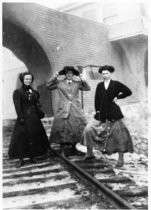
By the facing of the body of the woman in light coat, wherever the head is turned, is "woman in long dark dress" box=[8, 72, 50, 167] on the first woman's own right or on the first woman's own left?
on the first woman's own right

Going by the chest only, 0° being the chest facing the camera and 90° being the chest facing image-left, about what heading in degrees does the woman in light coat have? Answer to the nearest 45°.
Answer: approximately 0°

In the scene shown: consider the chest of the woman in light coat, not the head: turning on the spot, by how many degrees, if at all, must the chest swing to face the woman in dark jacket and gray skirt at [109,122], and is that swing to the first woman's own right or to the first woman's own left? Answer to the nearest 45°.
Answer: approximately 45° to the first woman's own left
